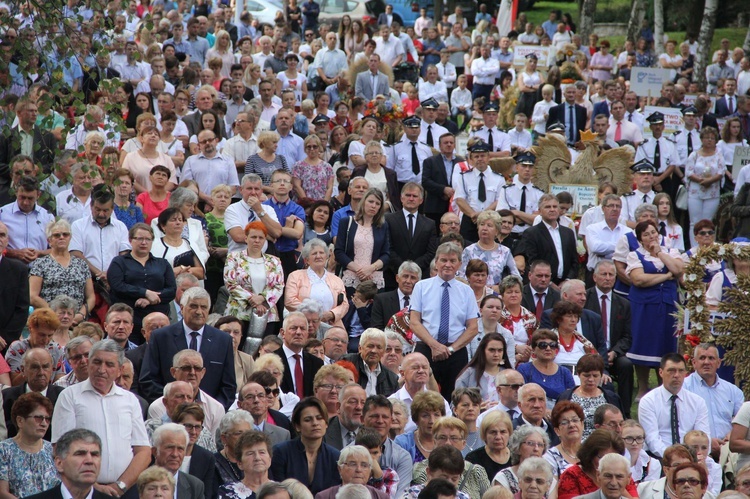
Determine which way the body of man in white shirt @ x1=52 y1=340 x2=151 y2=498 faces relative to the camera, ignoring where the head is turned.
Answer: toward the camera

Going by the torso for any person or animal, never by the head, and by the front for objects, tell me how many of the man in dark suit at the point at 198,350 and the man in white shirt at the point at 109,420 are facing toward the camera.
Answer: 2

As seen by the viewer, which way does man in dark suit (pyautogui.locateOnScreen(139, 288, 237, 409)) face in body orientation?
toward the camera

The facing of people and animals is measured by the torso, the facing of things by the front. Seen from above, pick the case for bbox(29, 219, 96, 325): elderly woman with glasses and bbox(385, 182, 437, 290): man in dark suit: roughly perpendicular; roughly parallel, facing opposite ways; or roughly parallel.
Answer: roughly parallel

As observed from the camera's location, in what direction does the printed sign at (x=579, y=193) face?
facing the viewer

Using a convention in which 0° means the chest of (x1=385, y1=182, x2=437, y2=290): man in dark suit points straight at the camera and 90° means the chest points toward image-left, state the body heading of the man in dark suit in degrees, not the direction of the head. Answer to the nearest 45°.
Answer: approximately 0°

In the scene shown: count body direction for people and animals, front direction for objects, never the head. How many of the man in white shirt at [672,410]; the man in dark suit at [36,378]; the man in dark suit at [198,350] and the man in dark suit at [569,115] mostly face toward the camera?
4

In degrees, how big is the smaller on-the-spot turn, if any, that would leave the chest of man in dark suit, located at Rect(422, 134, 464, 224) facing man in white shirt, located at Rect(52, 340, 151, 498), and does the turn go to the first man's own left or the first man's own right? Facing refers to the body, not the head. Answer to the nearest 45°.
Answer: approximately 45° to the first man's own right

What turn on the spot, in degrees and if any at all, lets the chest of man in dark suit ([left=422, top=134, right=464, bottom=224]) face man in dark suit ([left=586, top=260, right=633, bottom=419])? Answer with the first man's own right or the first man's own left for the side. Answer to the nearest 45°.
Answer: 0° — they already face them

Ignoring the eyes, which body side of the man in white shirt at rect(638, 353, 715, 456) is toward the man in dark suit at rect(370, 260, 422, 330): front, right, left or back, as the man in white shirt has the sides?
right

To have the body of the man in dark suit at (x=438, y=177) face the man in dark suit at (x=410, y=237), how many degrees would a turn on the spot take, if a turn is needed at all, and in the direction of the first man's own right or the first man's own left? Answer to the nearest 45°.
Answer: approximately 45° to the first man's own right

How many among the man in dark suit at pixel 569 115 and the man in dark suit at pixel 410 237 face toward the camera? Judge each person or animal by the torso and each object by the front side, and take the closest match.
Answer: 2

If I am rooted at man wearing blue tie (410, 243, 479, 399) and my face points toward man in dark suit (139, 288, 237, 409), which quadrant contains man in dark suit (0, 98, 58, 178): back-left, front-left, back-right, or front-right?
front-right

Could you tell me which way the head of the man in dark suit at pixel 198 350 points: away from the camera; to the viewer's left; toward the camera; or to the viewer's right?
toward the camera

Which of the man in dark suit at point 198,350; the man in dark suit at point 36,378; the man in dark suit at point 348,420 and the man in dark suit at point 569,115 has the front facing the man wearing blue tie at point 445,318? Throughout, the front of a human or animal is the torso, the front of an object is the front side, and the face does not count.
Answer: the man in dark suit at point 569,115

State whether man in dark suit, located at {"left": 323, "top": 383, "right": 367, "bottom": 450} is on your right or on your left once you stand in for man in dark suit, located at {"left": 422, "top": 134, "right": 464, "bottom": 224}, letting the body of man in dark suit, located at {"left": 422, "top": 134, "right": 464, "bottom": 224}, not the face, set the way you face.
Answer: on your right

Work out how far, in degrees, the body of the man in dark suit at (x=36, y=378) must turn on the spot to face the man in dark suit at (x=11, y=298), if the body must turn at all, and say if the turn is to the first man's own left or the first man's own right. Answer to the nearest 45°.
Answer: approximately 180°

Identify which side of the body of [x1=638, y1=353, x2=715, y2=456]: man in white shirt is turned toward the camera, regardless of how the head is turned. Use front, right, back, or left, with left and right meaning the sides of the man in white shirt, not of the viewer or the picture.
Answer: front

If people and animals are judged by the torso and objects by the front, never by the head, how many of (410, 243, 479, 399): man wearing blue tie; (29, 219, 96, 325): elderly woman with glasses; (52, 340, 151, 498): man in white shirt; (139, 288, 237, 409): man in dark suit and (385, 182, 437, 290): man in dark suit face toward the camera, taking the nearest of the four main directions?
5
